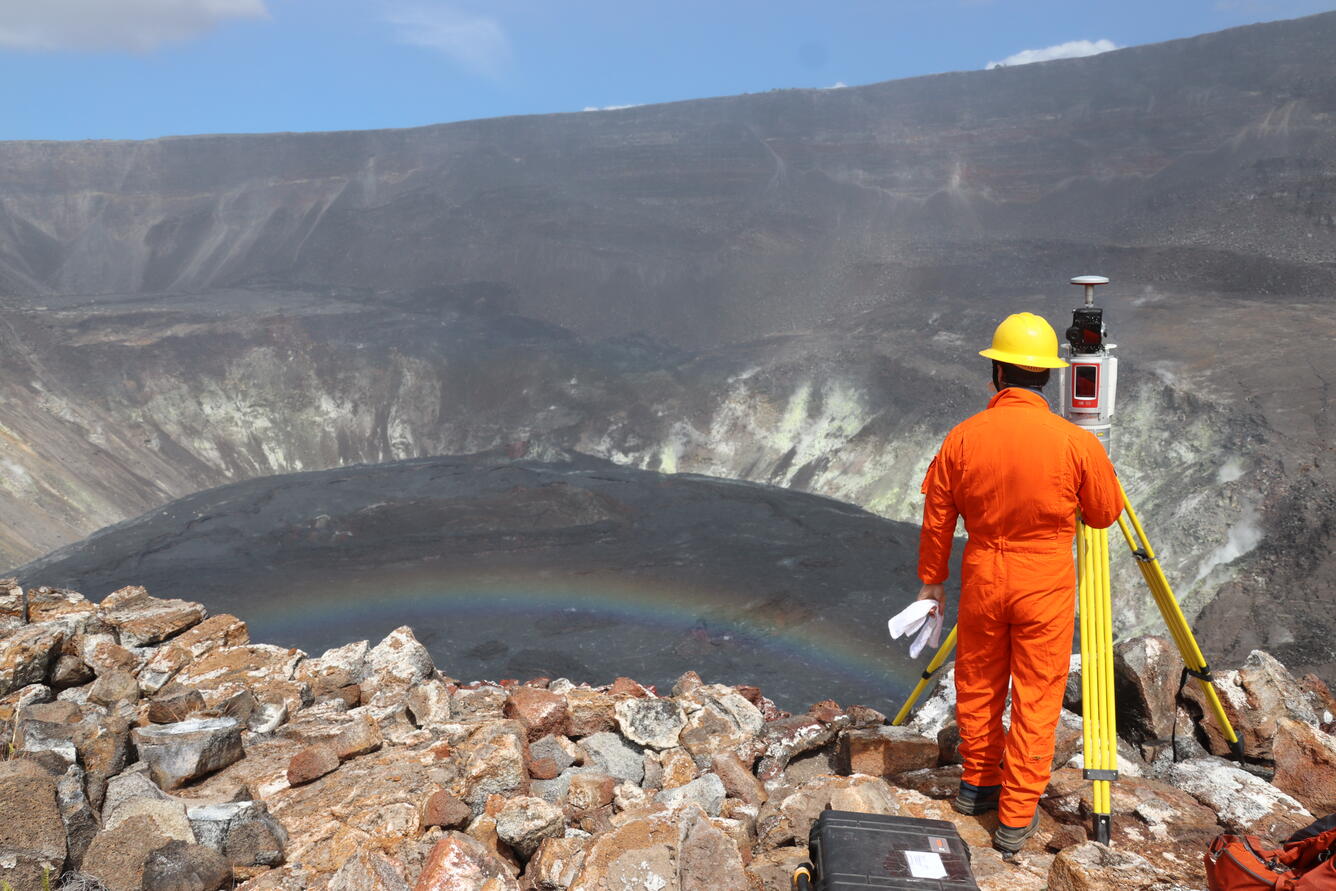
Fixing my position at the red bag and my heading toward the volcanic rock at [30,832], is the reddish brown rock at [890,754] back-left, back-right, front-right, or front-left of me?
front-right

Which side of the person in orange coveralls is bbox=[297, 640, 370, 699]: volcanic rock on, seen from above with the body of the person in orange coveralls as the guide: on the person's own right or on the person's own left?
on the person's own left

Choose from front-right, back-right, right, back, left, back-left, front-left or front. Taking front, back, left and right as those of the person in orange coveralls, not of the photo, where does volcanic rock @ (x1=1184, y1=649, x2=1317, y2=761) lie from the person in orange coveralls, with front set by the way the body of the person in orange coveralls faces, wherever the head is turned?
front-right

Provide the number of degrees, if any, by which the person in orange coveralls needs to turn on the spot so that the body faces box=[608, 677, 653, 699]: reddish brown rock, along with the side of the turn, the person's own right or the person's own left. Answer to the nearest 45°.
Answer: approximately 45° to the person's own left

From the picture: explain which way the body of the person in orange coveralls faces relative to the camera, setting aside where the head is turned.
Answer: away from the camera

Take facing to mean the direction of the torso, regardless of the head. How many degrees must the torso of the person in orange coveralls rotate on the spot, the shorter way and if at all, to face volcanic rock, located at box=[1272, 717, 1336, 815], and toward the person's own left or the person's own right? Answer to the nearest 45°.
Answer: approximately 45° to the person's own right

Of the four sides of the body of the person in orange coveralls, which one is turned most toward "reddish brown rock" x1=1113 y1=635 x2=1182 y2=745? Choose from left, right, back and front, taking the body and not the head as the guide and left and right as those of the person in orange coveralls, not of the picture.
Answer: front
